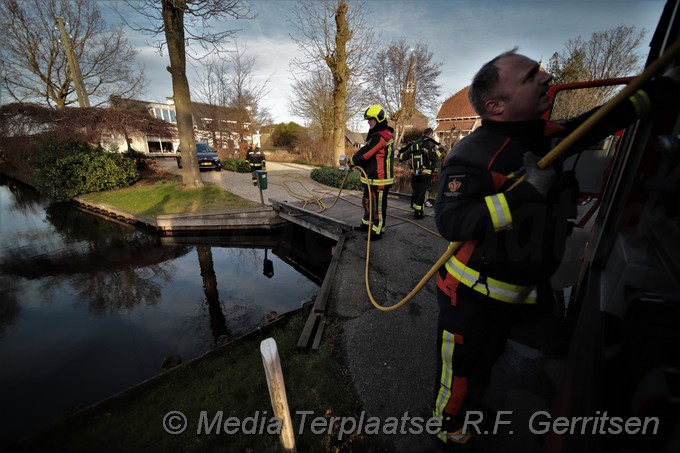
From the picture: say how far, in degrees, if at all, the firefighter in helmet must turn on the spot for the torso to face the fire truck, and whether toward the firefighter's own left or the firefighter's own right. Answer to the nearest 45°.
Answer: approximately 90° to the firefighter's own left

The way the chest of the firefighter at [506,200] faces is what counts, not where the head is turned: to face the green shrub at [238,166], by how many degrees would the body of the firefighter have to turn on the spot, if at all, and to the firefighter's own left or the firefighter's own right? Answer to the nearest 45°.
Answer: approximately 135° to the firefighter's own left

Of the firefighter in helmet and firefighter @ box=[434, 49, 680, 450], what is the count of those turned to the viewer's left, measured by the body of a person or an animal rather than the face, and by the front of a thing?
1

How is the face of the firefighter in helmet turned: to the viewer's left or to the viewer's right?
to the viewer's left

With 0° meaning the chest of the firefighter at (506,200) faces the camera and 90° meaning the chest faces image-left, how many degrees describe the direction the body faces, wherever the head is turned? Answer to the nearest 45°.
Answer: approximately 270°

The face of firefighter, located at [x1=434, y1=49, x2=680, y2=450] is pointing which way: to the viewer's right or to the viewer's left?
to the viewer's right

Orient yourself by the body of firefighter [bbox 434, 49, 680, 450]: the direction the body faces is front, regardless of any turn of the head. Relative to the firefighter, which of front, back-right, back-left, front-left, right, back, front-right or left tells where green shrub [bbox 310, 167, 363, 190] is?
back-left

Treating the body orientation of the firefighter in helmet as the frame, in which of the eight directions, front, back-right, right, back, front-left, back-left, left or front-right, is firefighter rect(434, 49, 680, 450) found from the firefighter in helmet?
left

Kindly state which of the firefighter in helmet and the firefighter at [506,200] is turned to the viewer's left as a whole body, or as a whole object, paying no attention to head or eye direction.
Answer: the firefighter in helmet

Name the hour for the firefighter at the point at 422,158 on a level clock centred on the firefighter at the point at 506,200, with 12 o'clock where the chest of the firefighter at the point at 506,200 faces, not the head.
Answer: the firefighter at the point at 422,158 is roughly at 8 o'clock from the firefighter at the point at 506,200.

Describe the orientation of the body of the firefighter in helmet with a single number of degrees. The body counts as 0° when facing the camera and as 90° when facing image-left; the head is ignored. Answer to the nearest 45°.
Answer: approximately 90°
